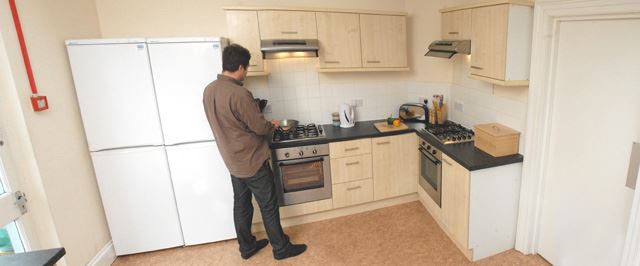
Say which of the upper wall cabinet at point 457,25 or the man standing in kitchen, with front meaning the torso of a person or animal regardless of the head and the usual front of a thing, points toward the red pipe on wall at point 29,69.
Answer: the upper wall cabinet

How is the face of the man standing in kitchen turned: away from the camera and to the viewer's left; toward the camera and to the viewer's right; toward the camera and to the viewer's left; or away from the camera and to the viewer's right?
away from the camera and to the viewer's right

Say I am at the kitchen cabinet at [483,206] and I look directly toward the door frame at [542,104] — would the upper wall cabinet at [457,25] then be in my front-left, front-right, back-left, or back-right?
back-left

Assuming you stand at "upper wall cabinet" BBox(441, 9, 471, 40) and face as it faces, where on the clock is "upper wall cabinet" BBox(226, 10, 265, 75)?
"upper wall cabinet" BBox(226, 10, 265, 75) is roughly at 1 o'clock from "upper wall cabinet" BBox(441, 9, 471, 40).

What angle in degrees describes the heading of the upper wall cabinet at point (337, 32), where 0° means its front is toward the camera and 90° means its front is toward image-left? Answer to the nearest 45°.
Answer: approximately 0°

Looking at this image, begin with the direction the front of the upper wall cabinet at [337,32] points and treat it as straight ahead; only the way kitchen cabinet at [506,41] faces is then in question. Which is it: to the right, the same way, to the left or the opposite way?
to the right

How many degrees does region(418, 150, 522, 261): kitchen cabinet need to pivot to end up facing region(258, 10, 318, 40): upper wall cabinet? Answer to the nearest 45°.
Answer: approximately 45° to its right

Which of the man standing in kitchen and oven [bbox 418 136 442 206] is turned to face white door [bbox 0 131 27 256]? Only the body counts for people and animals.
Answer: the oven

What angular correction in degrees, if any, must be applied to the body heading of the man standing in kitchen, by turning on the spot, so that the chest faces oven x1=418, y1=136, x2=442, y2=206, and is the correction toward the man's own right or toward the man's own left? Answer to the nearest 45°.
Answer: approximately 45° to the man's own right
